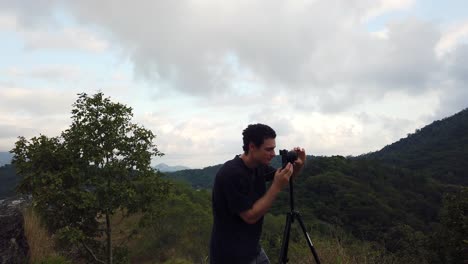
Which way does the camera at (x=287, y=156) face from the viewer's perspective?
to the viewer's right

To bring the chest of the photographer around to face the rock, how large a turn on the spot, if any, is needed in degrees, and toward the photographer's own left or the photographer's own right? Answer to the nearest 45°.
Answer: approximately 135° to the photographer's own left

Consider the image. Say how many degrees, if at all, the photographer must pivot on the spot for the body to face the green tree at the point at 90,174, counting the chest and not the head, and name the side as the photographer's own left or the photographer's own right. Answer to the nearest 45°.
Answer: approximately 135° to the photographer's own left

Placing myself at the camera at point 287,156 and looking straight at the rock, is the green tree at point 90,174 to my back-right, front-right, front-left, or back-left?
front-right

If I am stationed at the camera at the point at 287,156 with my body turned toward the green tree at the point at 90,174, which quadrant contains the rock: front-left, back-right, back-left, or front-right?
front-left

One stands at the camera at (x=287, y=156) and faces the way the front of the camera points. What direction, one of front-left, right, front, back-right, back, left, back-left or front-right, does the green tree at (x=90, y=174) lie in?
back-left

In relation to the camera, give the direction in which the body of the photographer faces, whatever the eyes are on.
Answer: to the viewer's right
